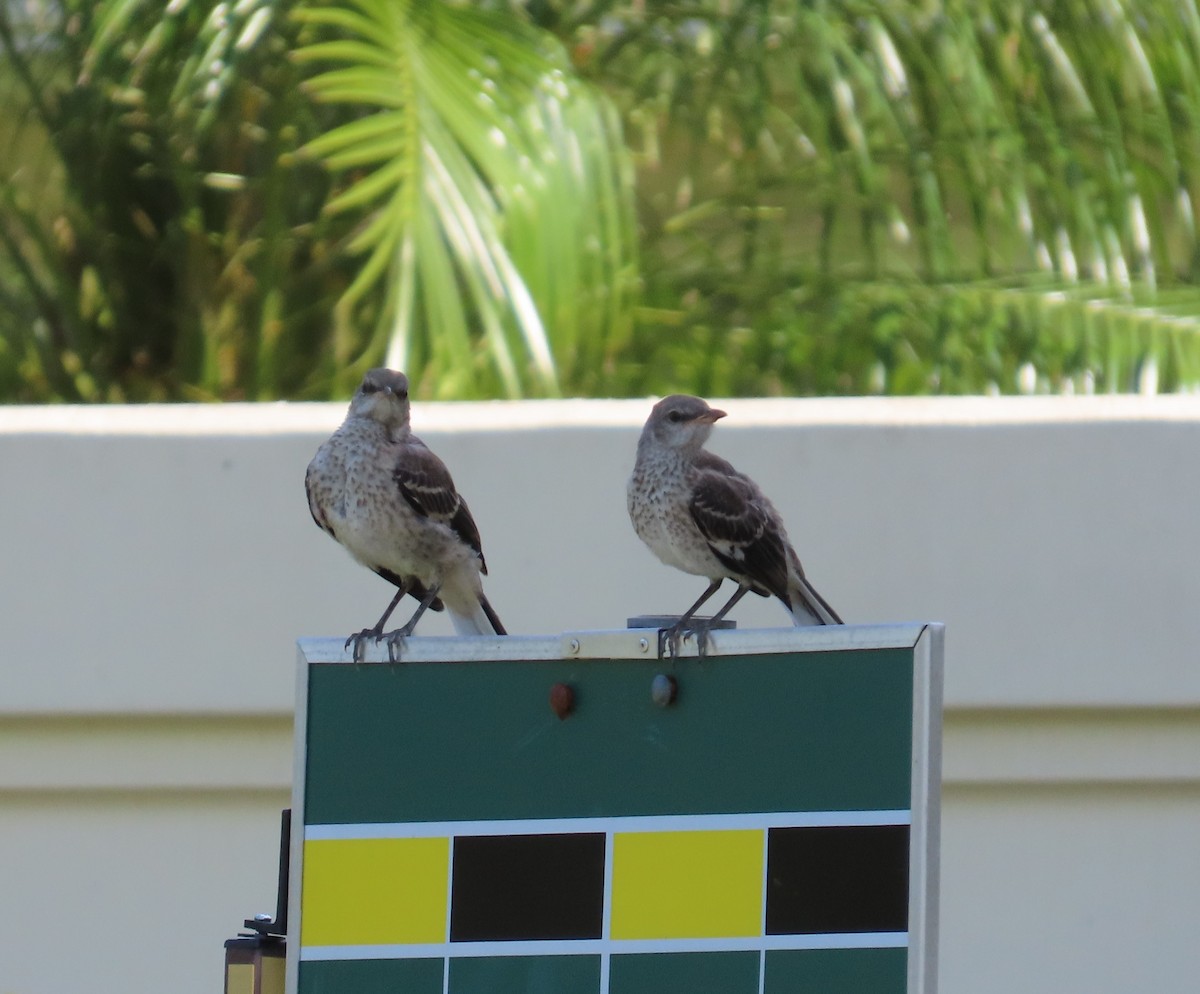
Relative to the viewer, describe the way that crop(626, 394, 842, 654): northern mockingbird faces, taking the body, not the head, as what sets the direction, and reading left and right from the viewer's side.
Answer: facing the viewer and to the left of the viewer

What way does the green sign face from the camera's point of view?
toward the camera
